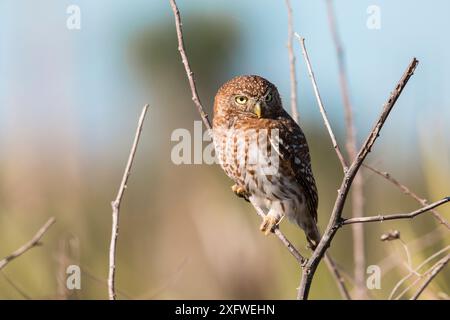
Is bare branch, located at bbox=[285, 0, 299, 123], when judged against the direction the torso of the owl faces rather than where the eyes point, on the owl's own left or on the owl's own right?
on the owl's own left

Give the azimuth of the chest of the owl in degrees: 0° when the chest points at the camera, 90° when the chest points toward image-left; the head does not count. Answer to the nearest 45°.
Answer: approximately 45°

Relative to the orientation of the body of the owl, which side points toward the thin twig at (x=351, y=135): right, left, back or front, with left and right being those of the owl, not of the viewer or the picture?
left

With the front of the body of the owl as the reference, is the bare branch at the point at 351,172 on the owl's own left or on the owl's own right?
on the owl's own left
